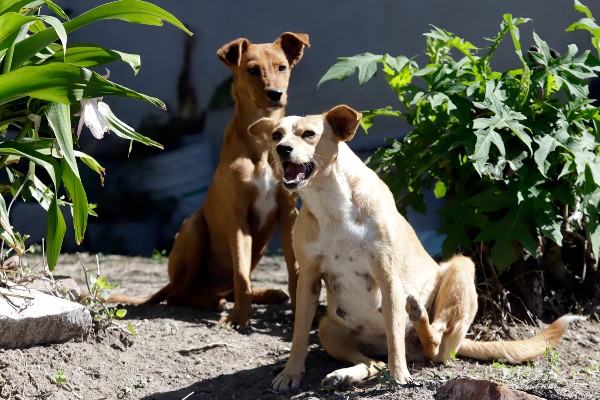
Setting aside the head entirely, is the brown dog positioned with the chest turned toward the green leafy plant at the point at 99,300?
no

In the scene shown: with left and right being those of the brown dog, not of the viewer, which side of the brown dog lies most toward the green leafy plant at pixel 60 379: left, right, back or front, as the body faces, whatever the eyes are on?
right

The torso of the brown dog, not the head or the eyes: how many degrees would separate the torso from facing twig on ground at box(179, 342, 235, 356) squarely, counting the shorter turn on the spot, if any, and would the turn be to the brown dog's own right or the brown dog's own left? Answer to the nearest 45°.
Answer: approximately 45° to the brown dog's own right

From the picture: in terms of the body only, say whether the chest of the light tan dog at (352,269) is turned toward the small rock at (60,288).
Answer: no

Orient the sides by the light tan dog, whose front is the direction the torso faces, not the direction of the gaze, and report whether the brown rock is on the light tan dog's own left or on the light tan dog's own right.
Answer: on the light tan dog's own left

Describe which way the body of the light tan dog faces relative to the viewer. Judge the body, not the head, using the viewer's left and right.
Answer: facing the viewer and to the left of the viewer

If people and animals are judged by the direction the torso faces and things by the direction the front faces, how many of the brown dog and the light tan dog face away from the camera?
0

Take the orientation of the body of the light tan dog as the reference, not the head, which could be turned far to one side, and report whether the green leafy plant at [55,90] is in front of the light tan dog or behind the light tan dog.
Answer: in front

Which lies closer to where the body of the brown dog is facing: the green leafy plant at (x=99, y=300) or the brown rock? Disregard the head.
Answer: the brown rock

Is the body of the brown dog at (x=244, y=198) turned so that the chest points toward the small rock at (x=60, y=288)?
no

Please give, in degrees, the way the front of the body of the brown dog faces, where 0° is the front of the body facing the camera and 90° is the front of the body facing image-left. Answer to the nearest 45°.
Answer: approximately 315°

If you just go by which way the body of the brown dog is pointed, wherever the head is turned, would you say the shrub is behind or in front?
in front

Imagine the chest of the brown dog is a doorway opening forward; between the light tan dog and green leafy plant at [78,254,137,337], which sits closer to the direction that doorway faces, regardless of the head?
the light tan dog

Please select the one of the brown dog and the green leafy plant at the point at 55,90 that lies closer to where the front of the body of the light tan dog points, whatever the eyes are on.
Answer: the green leafy plant
